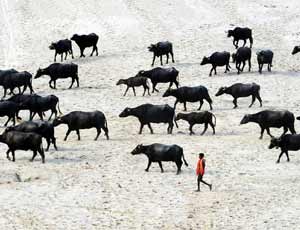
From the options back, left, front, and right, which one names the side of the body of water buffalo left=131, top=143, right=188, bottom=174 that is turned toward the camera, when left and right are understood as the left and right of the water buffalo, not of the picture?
left

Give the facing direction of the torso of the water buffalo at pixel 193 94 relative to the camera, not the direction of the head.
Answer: to the viewer's left

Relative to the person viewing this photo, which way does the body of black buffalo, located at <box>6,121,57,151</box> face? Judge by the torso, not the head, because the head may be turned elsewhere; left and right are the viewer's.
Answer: facing to the left of the viewer

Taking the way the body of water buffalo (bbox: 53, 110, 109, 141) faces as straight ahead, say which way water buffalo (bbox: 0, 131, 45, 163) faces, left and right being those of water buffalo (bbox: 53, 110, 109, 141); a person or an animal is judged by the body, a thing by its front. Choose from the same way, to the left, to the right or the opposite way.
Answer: the same way

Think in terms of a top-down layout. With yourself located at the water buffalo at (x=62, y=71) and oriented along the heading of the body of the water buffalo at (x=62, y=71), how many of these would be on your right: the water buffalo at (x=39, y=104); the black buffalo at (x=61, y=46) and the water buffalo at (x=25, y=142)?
1

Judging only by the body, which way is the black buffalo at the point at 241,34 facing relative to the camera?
to the viewer's left

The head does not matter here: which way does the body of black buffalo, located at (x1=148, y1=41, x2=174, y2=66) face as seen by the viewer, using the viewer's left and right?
facing the viewer and to the left of the viewer

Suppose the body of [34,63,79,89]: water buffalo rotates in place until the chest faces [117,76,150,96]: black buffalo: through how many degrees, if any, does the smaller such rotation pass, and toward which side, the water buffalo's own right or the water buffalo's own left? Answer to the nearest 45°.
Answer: approximately 135° to the water buffalo's own left

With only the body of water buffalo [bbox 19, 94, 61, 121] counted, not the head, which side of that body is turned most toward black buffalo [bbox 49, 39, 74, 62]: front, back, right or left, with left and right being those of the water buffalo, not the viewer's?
right

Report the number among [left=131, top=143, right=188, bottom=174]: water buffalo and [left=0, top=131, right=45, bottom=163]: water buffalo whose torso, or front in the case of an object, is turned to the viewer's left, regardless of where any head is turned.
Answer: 2

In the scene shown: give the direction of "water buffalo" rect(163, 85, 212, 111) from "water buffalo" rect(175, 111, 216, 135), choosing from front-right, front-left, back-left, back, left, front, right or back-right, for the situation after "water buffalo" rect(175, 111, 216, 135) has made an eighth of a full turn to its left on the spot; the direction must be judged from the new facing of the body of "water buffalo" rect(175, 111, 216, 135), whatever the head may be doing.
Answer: back-right

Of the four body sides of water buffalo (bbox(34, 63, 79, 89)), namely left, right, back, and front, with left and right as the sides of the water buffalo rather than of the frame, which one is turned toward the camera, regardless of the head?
left

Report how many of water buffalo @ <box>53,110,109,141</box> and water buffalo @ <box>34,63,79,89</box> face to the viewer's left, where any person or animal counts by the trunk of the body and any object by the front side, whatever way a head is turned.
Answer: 2

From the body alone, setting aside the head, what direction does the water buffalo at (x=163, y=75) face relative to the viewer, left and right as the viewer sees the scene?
facing to the left of the viewer

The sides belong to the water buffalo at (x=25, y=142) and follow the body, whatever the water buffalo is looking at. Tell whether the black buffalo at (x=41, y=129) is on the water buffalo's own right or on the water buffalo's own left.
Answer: on the water buffalo's own right

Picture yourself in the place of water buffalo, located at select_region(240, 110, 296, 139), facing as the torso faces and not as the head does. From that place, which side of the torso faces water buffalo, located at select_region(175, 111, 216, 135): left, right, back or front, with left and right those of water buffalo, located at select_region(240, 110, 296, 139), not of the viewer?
front

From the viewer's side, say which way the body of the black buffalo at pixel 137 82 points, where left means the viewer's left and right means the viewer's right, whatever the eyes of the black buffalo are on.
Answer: facing to the left of the viewer

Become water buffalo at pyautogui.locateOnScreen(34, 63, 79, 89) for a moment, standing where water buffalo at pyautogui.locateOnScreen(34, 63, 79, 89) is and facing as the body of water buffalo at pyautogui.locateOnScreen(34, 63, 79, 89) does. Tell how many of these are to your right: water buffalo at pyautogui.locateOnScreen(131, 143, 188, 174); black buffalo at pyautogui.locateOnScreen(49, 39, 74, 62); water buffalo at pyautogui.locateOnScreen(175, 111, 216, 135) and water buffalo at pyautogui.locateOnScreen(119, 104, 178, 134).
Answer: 1

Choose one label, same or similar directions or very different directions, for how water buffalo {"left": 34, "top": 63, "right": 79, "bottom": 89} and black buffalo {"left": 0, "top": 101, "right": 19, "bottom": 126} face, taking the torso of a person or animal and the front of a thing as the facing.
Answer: same or similar directions

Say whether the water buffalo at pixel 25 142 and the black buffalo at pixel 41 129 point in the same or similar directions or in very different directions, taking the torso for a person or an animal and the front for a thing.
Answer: same or similar directions
